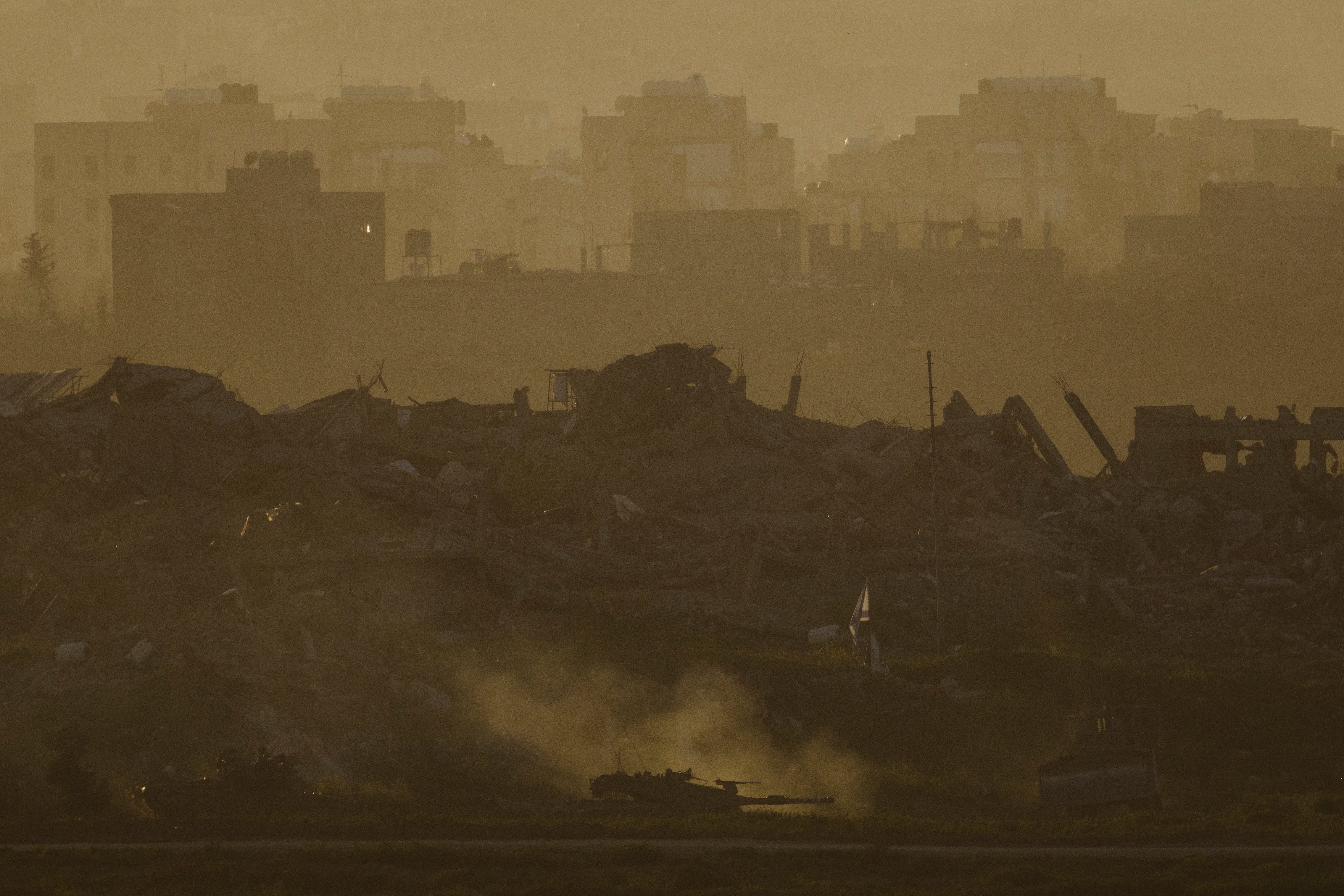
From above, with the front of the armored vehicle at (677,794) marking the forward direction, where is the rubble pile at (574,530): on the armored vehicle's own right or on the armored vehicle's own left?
on the armored vehicle's own left

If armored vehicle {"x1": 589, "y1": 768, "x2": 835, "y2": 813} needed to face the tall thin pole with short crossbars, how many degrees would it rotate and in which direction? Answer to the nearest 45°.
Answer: approximately 45° to its left

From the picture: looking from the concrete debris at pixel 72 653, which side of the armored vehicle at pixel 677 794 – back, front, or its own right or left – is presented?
back

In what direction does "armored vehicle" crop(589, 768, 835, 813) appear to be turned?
to the viewer's right

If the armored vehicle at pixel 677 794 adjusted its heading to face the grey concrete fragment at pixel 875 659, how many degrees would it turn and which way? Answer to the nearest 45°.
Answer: approximately 45° to its left
